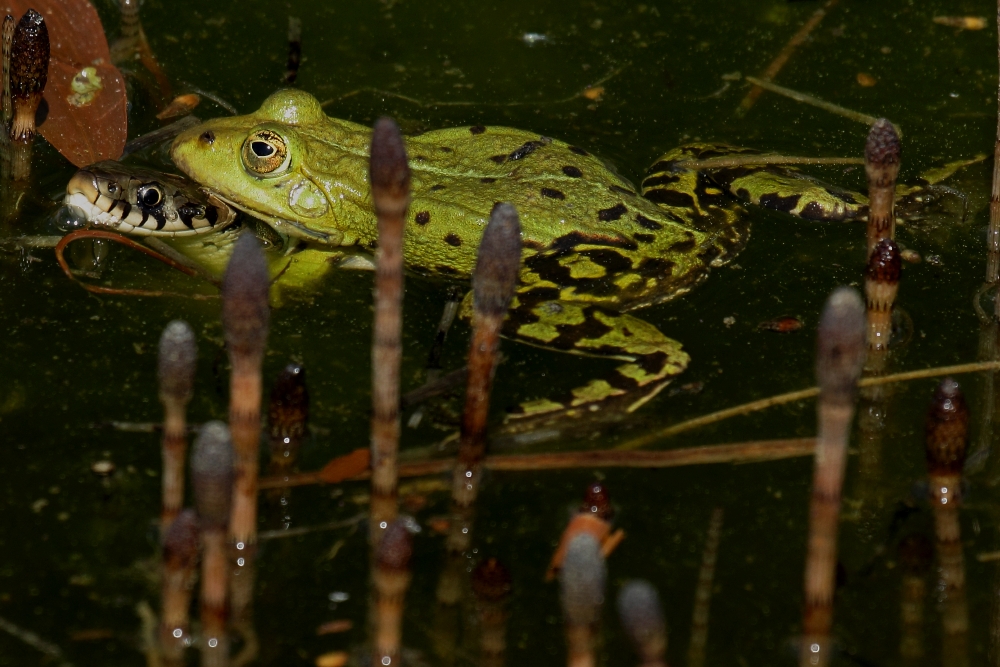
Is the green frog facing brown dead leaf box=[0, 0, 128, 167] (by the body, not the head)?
yes

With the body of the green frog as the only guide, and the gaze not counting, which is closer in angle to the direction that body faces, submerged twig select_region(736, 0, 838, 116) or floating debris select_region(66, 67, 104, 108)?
the floating debris

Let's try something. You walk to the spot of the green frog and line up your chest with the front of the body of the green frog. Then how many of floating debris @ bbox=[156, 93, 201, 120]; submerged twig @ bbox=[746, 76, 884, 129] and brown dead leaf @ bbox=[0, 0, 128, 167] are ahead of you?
2

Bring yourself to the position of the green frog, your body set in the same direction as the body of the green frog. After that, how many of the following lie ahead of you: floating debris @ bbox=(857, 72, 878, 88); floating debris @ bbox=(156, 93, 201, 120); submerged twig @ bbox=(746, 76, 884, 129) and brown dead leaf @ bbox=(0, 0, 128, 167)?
2

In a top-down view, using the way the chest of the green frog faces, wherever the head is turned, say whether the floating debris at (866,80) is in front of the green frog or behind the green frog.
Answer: behind

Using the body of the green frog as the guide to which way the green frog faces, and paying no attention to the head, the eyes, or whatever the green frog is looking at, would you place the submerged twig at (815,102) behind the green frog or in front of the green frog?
behind

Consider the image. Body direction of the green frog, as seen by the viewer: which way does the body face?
to the viewer's left

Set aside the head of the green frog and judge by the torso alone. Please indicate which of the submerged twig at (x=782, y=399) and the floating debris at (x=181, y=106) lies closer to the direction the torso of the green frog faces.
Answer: the floating debris

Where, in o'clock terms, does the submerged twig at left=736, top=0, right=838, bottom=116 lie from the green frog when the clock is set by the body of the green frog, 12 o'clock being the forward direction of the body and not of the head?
The submerged twig is roughly at 5 o'clock from the green frog.

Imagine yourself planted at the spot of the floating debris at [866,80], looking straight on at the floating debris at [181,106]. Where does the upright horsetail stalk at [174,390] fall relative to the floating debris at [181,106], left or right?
left
